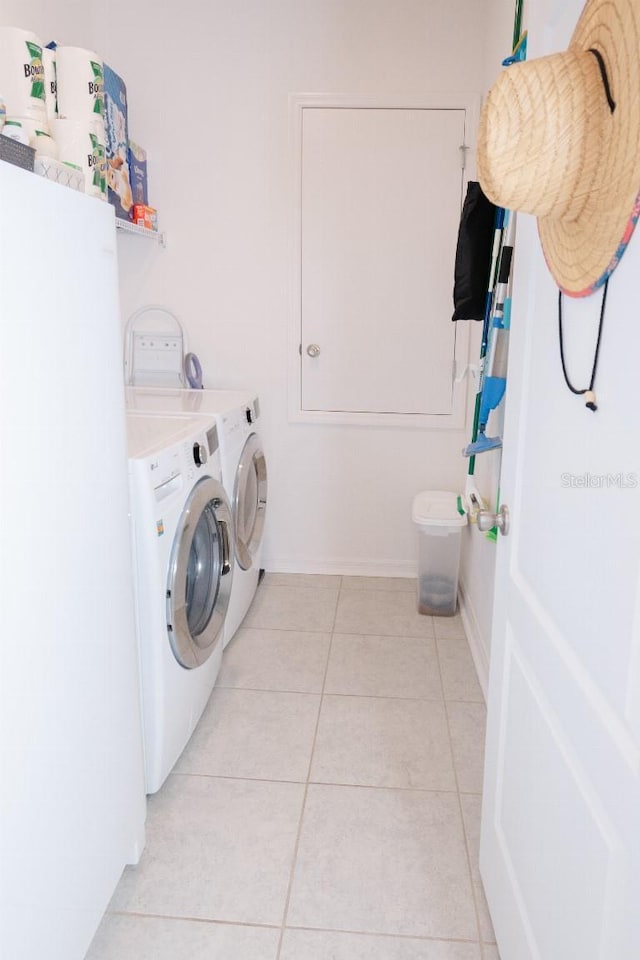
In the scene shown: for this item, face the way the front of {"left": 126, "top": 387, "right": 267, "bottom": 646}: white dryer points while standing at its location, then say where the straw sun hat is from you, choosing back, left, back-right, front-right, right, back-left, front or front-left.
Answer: right

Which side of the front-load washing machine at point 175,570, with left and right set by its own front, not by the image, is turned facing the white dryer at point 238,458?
left

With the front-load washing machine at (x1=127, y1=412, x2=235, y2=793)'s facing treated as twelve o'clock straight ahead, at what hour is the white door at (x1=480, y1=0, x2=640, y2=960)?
The white door is roughly at 2 o'clock from the front-load washing machine.

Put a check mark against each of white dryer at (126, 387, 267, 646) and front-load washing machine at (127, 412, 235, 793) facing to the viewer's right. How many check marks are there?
2

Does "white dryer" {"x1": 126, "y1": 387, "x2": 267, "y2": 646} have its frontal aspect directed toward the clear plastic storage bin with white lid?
yes

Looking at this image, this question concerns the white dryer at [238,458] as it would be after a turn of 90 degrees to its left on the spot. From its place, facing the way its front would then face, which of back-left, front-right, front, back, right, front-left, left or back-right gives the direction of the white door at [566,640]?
back

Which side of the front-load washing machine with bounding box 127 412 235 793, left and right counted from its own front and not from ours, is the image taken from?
right

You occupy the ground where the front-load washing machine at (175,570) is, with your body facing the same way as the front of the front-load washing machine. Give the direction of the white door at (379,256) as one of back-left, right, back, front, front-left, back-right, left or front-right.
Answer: front-left

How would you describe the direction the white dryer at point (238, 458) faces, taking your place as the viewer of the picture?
facing to the right of the viewer
